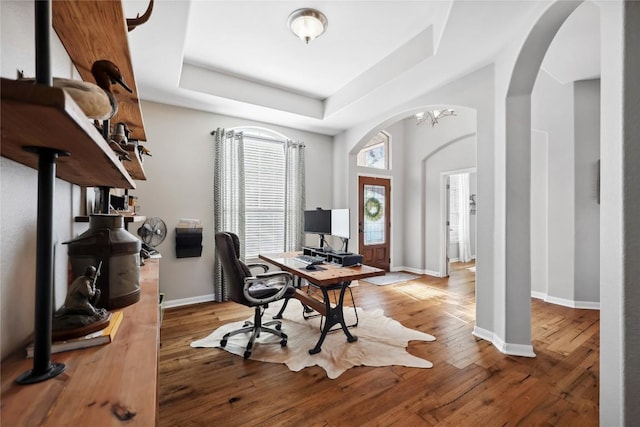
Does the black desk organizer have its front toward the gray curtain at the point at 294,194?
no

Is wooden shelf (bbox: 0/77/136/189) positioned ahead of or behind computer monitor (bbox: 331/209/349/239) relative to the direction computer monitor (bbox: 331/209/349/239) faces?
ahead

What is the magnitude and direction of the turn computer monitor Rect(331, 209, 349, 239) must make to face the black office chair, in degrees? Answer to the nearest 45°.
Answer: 0° — it already faces it

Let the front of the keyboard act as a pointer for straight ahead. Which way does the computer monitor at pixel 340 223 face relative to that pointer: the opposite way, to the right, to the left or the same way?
the same way

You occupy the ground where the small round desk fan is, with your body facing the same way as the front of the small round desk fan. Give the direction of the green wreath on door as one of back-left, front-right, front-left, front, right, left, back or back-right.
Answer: front-left

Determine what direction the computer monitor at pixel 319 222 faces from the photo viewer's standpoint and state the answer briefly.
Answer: facing the viewer and to the left of the viewer

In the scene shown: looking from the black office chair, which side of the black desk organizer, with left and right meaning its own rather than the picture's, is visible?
front

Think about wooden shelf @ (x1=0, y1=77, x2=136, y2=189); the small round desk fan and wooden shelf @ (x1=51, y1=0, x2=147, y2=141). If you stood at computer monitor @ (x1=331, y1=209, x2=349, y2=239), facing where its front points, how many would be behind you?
0
